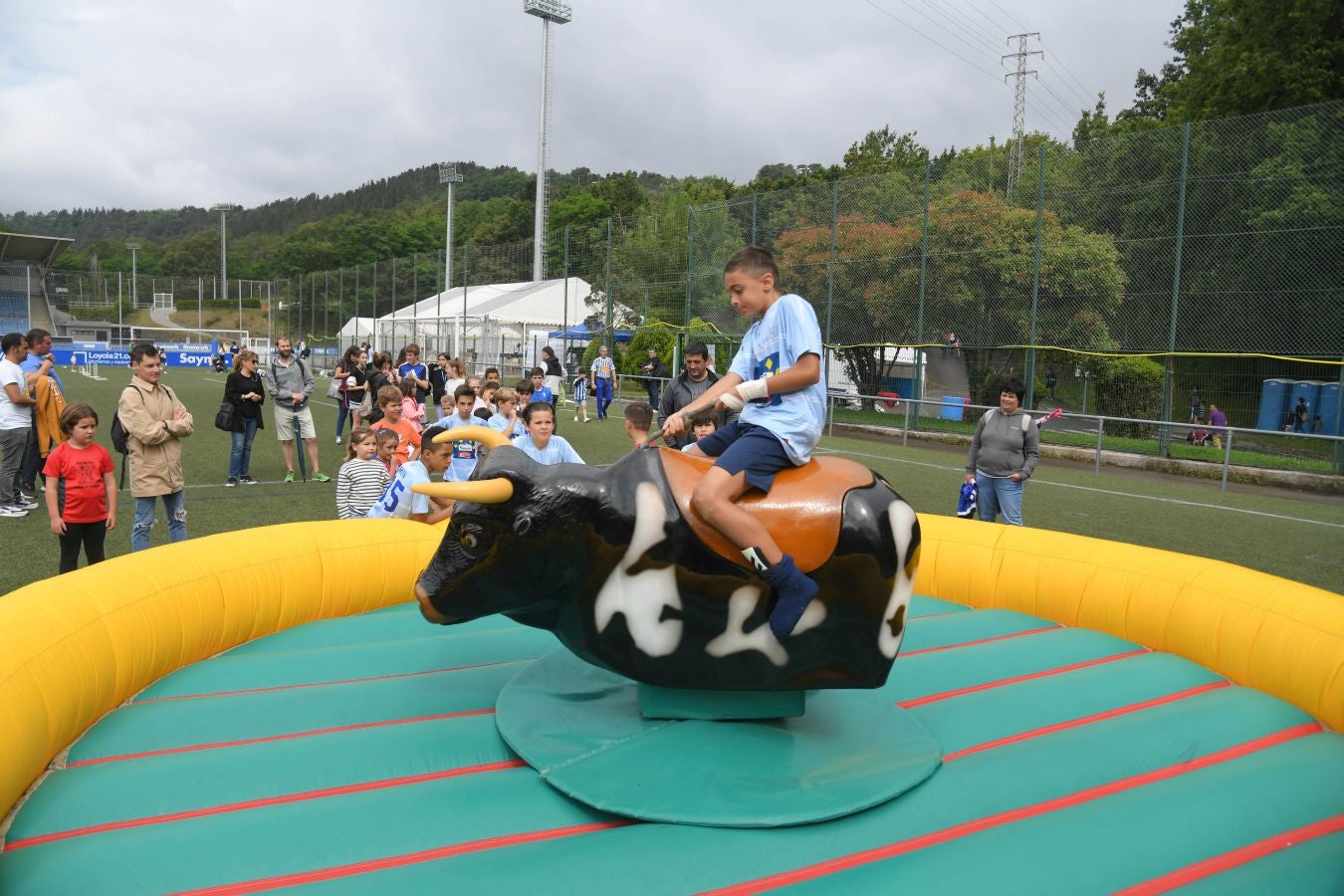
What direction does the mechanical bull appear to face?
to the viewer's left

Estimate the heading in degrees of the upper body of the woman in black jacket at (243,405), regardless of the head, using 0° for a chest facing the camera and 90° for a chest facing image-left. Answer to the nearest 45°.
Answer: approximately 315°

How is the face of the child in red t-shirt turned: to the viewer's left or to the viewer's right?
to the viewer's right

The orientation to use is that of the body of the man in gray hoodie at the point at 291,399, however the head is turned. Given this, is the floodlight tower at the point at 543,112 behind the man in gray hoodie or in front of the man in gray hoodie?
behind

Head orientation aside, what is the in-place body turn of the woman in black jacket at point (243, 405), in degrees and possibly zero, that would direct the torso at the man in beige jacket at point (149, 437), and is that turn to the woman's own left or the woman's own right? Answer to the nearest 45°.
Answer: approximately 45° to the woman's own right

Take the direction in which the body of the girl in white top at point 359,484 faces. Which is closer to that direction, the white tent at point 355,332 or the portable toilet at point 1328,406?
the portable toilet

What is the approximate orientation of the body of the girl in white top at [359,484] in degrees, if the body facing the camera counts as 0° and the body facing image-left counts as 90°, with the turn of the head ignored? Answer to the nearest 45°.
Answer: approximately 315°

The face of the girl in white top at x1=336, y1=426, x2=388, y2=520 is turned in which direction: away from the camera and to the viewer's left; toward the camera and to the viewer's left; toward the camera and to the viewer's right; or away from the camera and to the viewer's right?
toward the camera and to the viewer's right

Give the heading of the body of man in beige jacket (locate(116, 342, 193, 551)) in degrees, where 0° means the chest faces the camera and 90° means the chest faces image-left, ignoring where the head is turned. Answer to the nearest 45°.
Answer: approximately 315°

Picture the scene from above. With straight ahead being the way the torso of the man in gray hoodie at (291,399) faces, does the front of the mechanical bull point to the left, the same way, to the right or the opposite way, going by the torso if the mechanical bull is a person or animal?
to the right

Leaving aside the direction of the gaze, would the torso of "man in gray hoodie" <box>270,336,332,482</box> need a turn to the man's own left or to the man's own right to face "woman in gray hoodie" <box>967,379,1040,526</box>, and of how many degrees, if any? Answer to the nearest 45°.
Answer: approximately 45° to the man's own left

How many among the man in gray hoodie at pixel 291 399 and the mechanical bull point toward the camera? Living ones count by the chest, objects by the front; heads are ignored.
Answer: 1

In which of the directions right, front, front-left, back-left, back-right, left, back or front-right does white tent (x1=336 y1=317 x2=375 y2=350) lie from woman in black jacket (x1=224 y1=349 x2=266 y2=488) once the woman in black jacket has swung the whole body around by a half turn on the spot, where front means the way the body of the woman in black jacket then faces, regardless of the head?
front-right

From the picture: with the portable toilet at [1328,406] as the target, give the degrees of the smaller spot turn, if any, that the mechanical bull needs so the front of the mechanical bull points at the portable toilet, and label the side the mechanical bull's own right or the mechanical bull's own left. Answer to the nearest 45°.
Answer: approximately 135° to the mechanical bull's own right

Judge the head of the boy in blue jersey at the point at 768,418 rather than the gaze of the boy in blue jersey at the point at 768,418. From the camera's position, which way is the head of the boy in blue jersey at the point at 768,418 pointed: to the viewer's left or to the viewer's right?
to the viewer's left

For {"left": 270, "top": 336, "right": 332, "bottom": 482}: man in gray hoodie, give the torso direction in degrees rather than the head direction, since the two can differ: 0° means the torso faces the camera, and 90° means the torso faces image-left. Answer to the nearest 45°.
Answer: approximately 0°

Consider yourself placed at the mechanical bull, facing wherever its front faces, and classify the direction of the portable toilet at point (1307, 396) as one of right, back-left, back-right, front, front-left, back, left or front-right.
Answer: back-right

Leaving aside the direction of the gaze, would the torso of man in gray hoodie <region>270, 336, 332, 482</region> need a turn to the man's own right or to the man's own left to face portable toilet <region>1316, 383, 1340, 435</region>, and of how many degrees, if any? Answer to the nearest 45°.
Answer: approximately 90° to the man's own left
